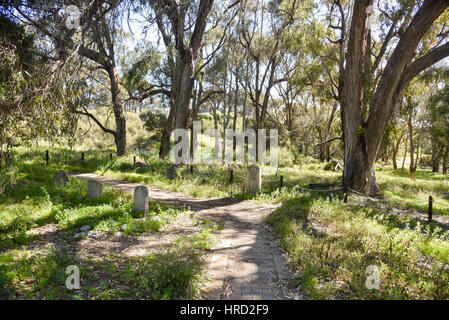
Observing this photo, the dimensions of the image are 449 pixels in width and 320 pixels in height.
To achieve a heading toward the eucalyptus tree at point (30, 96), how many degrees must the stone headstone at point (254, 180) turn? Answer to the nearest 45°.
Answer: approximately 45° to its right

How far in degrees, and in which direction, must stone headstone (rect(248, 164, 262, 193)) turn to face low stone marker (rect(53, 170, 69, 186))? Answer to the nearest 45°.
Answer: approximately 90° to its right

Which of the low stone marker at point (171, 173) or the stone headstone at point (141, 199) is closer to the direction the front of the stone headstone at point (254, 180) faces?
the stone headstone

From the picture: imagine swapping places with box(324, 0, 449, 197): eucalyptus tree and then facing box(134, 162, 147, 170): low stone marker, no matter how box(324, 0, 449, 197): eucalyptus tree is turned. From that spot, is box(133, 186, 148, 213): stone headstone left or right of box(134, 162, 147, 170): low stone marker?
left

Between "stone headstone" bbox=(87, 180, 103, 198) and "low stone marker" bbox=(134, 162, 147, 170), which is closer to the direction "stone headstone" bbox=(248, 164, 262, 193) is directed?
the stone headstone

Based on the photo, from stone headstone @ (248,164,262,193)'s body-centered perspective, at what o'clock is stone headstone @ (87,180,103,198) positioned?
stone headstone @ (87,180,103,198) is roughly at 2 o'clock from stone headstone @ (248,164,262,193).

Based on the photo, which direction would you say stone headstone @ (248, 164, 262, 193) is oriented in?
toward the camera

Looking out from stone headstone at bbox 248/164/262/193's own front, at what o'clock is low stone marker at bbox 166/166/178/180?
The low stone marker is roughly at 4 o'clock from the stone headstone.

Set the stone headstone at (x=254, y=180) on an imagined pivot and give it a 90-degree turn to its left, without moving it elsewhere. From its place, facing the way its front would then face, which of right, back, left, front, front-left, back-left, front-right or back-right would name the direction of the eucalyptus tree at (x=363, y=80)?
front

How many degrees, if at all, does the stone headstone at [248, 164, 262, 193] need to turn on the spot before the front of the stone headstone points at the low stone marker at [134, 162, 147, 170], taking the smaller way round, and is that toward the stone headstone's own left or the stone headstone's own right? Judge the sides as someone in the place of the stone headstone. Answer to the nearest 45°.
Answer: approximately 135° to the stone headstone's own right

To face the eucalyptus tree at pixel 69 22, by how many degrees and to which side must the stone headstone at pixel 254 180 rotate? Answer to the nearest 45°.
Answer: approximately 135° to its right

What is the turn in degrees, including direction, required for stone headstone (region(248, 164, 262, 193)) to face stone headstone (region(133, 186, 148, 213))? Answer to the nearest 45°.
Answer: approximately 45° to its right

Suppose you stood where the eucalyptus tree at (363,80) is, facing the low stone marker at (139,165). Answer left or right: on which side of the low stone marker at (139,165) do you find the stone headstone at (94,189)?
left
